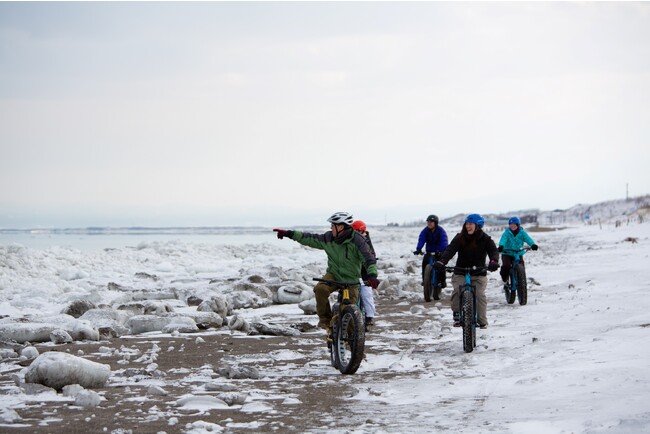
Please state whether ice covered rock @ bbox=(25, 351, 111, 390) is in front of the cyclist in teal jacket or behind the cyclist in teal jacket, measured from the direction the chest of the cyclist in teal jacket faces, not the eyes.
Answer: in front

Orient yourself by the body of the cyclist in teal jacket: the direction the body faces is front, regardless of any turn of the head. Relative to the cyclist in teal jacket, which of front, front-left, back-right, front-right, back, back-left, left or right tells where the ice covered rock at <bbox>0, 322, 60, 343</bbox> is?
front-right

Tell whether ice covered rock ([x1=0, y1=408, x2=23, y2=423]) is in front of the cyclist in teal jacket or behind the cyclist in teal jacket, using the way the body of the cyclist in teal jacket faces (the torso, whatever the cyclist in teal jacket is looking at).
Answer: in front

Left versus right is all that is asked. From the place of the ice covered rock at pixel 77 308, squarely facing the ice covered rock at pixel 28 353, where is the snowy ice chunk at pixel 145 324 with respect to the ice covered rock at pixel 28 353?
left

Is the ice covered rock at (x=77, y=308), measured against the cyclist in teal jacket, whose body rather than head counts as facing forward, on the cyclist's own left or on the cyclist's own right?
on the cyclist's own right

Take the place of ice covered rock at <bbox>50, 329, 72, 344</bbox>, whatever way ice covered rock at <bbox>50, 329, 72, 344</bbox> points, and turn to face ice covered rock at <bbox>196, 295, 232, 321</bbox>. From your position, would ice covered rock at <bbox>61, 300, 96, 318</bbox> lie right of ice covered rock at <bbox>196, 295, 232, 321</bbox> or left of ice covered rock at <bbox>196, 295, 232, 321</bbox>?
left

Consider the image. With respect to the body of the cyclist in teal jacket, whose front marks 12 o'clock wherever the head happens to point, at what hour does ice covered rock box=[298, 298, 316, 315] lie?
The ice covered rock is roughly at 2 o'clock from the cyclist in teal jacket.

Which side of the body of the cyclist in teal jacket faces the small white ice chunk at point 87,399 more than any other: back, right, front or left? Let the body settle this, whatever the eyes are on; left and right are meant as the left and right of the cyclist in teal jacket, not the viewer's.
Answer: front

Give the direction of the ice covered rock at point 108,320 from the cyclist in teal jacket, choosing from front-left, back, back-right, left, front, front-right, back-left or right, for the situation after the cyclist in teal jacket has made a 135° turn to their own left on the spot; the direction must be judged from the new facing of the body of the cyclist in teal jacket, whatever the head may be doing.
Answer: back

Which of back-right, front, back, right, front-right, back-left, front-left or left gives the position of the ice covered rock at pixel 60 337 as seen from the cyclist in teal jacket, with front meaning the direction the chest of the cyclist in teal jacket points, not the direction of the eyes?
front-right

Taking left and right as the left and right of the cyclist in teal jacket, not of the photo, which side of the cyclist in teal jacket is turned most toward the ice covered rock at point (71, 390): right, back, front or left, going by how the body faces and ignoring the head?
front

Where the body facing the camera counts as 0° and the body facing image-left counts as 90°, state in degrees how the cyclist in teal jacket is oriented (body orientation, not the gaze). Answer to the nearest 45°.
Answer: approximately 0°

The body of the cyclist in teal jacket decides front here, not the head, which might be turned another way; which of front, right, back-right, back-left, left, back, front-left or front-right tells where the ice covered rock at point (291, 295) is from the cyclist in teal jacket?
right
